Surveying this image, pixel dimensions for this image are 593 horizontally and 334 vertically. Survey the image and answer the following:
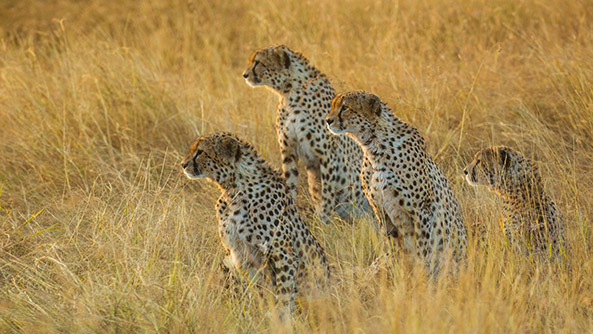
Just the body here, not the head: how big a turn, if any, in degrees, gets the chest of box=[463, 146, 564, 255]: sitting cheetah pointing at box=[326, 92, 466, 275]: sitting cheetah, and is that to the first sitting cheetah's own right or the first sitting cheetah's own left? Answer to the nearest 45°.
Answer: approximately 45° to the first sitting cheetah's own left

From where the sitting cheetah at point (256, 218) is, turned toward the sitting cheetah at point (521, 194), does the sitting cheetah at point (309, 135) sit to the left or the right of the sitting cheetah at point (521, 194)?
left

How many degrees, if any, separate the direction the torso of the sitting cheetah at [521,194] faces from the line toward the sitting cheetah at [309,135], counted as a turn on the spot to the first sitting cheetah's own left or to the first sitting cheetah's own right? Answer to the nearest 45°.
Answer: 0° — it already faces it

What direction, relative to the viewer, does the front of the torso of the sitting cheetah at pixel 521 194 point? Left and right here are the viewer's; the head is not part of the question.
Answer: facing to the left of the viewer

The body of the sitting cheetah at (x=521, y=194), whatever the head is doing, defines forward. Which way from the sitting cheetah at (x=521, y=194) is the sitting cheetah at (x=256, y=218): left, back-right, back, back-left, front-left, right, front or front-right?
front-left
